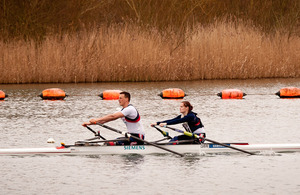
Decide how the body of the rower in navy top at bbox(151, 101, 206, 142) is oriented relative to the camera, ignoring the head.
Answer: to the viewer's left

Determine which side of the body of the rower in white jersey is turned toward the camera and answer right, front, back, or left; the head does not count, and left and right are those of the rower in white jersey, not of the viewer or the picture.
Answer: left

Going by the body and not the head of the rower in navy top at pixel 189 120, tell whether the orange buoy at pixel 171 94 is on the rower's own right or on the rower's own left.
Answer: on the rower's own right

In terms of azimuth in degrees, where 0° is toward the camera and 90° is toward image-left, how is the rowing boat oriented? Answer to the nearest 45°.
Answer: approximately 270°

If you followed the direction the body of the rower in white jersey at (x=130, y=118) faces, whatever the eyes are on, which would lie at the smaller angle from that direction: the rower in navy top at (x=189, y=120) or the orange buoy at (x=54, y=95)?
the orange buoy

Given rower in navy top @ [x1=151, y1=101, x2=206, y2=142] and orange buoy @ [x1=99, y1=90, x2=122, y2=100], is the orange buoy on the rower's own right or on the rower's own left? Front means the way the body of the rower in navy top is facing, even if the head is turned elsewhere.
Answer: on the rower's own right

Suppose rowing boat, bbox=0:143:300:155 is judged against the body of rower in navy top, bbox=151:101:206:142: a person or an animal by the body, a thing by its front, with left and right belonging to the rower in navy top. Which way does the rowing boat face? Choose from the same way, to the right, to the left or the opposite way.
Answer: the opposite way

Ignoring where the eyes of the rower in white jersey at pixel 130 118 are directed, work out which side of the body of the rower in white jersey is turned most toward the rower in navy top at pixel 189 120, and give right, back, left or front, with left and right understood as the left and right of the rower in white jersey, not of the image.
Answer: back

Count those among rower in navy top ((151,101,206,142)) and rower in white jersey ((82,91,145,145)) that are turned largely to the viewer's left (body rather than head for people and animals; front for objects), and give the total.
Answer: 2

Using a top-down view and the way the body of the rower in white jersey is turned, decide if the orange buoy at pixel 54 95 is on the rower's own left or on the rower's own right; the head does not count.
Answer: on the rower's own right
